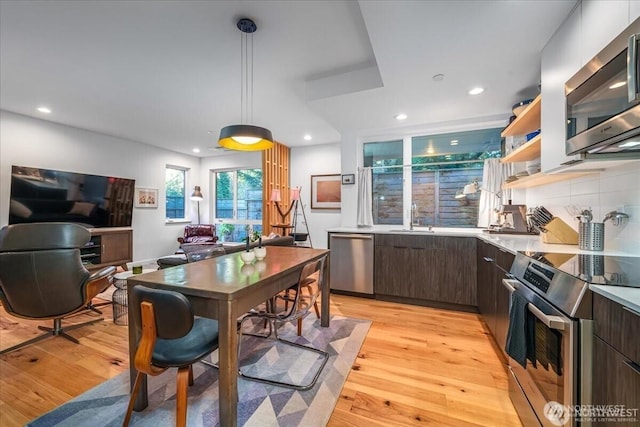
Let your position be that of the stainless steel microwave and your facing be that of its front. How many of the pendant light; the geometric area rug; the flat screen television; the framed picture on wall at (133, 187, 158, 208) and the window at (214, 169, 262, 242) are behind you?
0

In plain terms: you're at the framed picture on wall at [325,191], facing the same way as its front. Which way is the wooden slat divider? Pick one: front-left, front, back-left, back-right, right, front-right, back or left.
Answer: right

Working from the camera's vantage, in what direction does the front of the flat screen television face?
facing the viewer and to the right of the viewer

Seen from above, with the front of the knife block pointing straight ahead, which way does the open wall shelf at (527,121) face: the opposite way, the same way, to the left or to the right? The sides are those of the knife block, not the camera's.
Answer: the same way

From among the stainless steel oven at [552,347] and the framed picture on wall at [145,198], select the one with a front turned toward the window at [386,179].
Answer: the framed picture on wall

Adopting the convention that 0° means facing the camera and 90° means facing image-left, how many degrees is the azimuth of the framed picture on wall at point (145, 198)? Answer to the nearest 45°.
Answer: approximately 315°

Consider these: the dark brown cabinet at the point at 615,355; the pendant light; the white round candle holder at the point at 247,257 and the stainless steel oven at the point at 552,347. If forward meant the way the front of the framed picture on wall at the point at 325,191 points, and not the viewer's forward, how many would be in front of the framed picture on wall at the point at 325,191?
4

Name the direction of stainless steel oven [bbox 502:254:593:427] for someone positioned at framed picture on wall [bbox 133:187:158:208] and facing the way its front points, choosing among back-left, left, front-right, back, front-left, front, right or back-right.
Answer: front-right

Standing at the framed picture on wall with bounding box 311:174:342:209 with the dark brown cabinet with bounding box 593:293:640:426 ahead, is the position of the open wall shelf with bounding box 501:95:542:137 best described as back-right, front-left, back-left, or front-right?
front-left

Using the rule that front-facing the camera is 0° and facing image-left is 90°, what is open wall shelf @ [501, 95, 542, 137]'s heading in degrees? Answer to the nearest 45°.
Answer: approximately 90°

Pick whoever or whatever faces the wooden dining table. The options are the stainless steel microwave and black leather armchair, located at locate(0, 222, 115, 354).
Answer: the stainless steel microwave

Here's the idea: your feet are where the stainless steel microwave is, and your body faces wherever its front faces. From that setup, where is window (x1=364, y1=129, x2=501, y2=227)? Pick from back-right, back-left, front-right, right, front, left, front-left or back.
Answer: right

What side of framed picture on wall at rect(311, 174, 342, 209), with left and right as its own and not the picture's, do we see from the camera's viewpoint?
front

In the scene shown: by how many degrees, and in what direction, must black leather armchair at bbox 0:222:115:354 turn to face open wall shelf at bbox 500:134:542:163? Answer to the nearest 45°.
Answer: approximately 90° to its right

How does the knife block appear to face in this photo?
to the viewer's left

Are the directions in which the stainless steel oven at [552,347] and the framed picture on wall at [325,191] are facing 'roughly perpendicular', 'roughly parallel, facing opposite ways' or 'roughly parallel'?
roughly perpendicular

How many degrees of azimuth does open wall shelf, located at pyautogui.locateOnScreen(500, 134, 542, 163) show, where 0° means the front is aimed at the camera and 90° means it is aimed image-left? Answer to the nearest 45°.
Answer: approximately 90°
